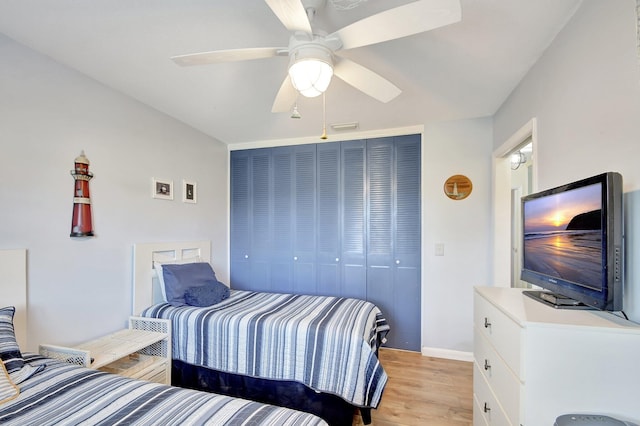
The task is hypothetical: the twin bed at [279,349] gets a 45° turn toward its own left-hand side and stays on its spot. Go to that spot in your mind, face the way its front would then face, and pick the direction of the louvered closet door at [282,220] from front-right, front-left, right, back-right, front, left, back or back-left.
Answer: left

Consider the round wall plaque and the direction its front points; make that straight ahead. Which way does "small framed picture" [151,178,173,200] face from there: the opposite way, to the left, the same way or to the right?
to the left

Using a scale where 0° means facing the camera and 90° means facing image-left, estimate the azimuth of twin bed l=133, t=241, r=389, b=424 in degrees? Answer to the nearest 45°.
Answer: approximately 315°

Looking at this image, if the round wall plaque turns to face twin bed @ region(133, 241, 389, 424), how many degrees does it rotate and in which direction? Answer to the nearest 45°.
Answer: approximately 45° to its right

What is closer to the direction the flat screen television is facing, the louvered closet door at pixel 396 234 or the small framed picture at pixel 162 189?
the small framed picture

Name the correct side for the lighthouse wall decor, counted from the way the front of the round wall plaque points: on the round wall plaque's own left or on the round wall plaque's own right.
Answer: on the round wall plaque's own right

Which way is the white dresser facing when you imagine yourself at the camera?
facing to the left of the viewer

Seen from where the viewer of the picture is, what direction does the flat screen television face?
facing the viewer and to the left of the viewer

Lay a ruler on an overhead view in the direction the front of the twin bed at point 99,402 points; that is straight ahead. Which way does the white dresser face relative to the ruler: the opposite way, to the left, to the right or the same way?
the opposite way

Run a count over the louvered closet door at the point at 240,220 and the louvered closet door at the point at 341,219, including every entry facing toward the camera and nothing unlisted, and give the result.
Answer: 2
